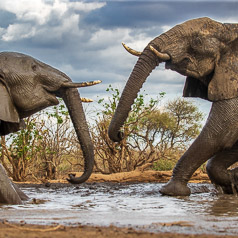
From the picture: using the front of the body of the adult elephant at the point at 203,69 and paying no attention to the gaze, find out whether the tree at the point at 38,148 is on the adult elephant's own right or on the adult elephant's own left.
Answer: on the adult elephant's own right

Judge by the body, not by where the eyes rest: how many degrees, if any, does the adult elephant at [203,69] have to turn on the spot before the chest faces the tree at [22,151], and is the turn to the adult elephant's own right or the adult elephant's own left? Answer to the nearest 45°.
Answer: approximately 45° to the adult elephant's own right

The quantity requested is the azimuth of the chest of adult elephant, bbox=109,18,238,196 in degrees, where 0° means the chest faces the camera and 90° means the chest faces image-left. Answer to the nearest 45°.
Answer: approximately 90°
